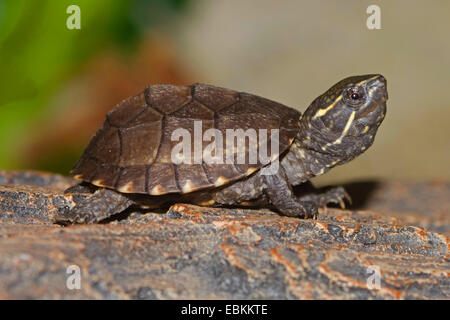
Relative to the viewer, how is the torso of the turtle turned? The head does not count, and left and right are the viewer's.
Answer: facing to the right of the viewer
